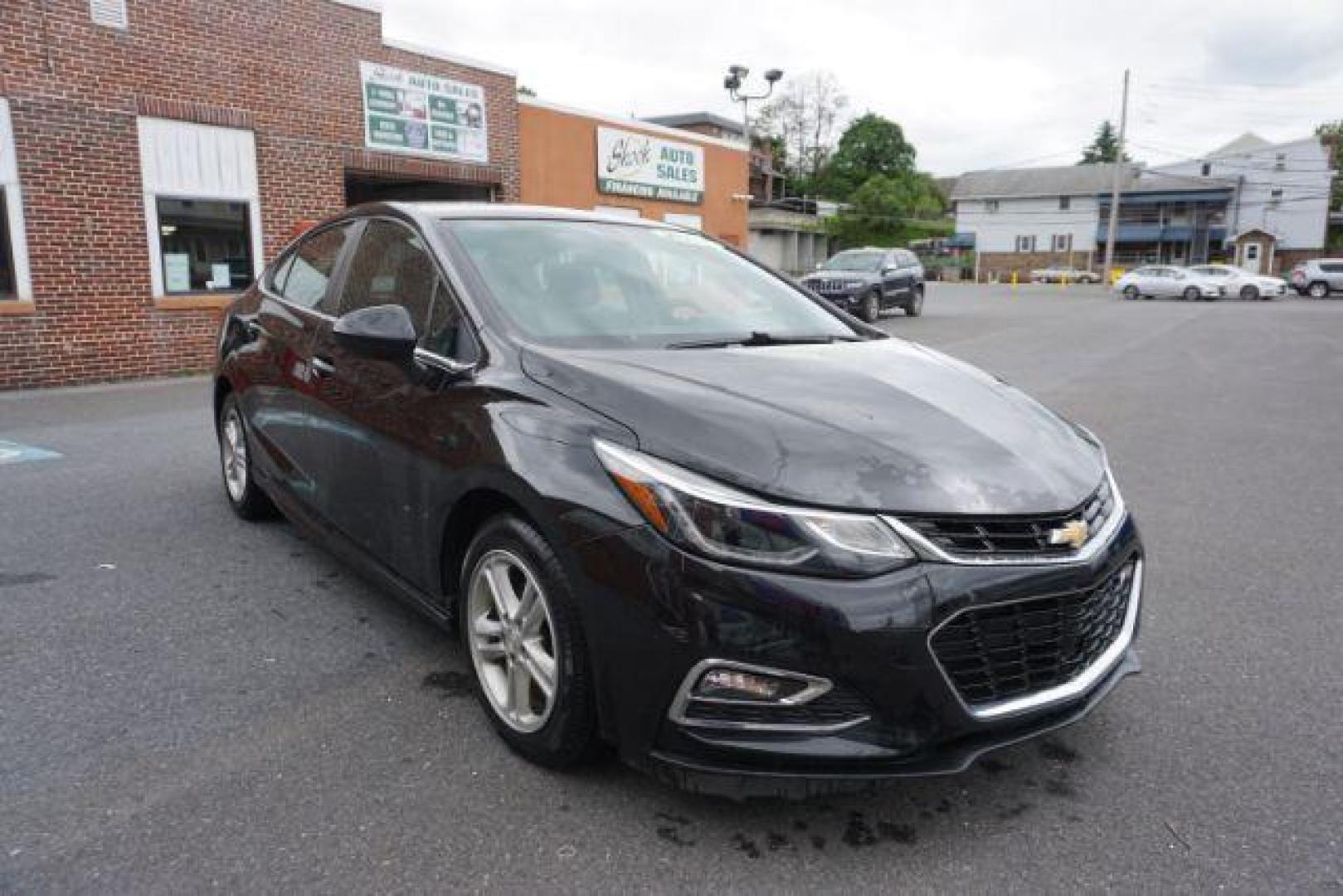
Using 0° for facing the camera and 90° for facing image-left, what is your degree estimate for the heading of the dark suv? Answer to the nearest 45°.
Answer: approximately 45°

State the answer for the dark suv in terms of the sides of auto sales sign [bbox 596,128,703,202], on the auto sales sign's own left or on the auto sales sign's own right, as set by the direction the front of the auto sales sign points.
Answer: on the auto sales sign's own left

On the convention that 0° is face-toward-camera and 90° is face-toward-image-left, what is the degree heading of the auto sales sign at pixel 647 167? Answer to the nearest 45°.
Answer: approximately 315°

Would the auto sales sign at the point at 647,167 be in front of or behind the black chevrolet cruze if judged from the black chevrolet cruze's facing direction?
behind

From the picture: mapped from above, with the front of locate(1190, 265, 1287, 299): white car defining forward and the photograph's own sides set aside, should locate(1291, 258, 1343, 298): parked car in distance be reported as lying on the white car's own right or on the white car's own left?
on the white car's own left

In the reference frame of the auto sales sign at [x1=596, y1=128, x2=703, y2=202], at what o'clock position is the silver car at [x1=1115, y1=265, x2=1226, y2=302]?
The silver car is roughly at 9 o'clock from the auto sales sign.

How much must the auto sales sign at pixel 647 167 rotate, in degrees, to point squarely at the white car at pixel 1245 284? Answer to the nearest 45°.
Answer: approximately 90° to its left
